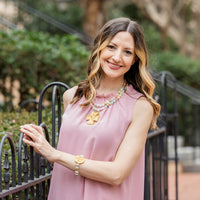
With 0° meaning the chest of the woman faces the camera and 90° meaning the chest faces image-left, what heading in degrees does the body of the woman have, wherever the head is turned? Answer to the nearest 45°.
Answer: approximately 45°
